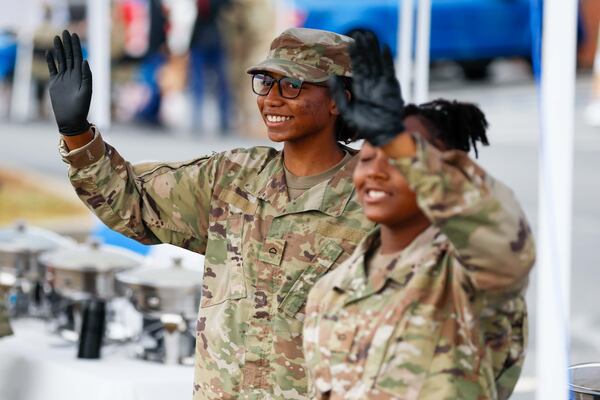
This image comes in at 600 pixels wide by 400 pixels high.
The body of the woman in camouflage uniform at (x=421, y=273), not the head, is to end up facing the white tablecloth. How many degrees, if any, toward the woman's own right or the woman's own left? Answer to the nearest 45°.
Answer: approximately 90° to the woman's own right

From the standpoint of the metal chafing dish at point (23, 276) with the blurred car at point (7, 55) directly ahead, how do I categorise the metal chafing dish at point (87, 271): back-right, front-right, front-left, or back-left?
back-right

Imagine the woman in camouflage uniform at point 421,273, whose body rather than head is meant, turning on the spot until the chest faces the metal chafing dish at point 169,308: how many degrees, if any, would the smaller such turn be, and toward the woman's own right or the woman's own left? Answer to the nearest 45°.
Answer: approximately 90° to the woman's own right

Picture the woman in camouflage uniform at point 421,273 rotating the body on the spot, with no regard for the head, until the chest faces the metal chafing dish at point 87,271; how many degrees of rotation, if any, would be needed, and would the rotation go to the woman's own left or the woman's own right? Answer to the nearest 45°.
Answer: approximately 90° to the woman's own right

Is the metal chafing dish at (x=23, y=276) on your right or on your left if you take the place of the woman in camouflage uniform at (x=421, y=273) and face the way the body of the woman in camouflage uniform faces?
on your right

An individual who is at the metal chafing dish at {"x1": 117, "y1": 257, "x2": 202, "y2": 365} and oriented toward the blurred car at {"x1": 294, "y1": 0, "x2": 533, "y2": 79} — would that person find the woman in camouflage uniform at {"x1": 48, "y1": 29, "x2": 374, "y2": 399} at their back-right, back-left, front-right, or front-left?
back-right

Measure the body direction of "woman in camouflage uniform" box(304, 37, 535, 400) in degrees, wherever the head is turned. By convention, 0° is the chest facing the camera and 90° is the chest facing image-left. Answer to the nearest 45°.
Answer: approximately 45°

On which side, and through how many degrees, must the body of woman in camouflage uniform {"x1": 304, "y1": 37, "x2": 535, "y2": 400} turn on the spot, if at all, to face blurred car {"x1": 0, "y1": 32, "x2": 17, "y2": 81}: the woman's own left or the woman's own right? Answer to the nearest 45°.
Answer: approximately 90° to the woman's own right

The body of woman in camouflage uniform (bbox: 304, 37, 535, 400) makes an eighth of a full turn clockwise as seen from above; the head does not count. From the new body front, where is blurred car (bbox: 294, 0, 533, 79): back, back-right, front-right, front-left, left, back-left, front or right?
right

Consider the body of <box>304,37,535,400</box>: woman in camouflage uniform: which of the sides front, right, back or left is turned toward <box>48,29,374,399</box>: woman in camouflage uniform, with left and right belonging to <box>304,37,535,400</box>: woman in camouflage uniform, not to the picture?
right
